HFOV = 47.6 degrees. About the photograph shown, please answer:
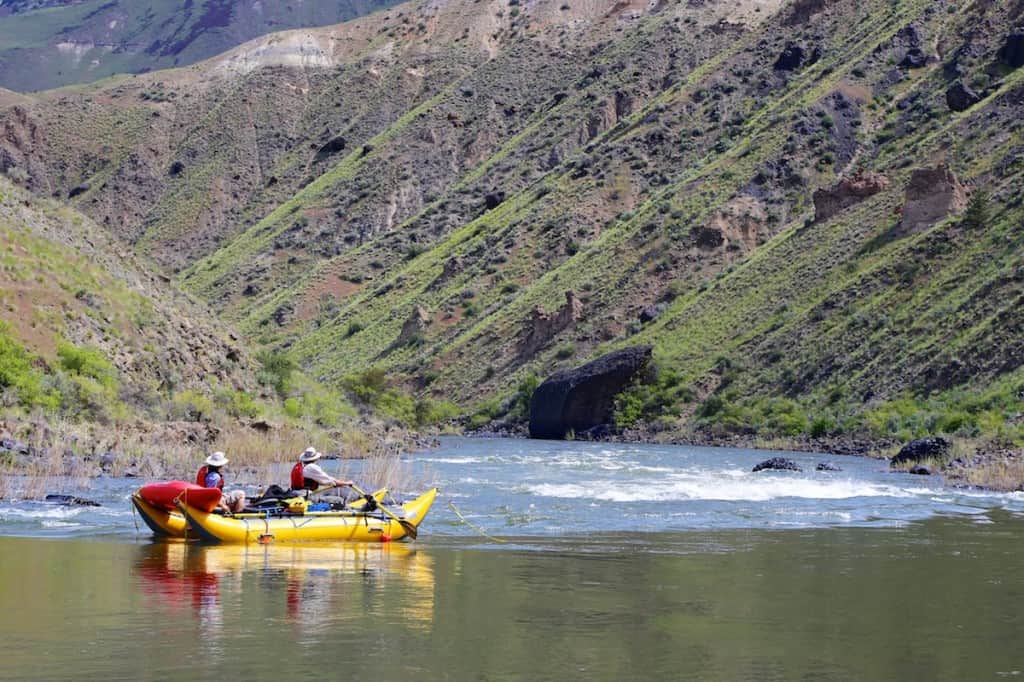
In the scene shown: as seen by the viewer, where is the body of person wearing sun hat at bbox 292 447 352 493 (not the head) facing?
to the viewer's right

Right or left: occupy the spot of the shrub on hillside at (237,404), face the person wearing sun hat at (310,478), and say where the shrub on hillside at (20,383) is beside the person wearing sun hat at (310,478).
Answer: right

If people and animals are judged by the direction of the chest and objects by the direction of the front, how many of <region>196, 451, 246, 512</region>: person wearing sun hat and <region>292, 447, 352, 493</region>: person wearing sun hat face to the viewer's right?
2

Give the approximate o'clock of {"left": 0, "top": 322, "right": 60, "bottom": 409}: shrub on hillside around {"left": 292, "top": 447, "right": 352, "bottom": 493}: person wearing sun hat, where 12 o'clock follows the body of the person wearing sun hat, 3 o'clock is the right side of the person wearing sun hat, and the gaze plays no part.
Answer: The shrub on hillside is roughly at 8 o'clock from the person wearing sun hat.

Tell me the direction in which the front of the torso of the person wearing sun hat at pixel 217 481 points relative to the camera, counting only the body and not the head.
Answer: to the viewer's right

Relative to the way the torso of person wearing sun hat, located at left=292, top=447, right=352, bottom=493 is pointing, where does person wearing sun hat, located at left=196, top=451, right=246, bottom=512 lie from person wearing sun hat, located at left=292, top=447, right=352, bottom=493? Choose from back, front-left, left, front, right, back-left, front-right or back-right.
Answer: back-right

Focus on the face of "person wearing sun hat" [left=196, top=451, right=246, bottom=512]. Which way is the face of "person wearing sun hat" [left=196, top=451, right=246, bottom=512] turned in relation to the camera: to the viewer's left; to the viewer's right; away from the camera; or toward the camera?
to the viewer's right

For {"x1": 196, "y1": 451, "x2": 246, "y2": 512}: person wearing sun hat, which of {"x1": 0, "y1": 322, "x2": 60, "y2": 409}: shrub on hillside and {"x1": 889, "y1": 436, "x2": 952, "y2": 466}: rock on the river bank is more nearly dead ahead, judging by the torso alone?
the rock on the river bank

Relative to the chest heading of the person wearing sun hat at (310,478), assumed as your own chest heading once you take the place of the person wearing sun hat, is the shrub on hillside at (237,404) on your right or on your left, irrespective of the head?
on your left

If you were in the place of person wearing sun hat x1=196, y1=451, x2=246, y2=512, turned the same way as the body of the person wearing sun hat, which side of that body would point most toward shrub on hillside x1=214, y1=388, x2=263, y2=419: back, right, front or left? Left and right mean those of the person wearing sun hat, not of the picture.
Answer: left

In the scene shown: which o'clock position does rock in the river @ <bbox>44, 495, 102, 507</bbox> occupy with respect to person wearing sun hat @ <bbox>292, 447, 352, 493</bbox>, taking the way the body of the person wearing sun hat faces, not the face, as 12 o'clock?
The rock in the river is roughly at 7 o'clock from the person wearing sun hat.

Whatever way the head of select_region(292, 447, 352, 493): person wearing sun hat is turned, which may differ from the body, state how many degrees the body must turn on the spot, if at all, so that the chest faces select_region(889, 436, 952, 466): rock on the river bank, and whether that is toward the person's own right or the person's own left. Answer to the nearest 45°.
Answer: approximately 45° to the person's own left
